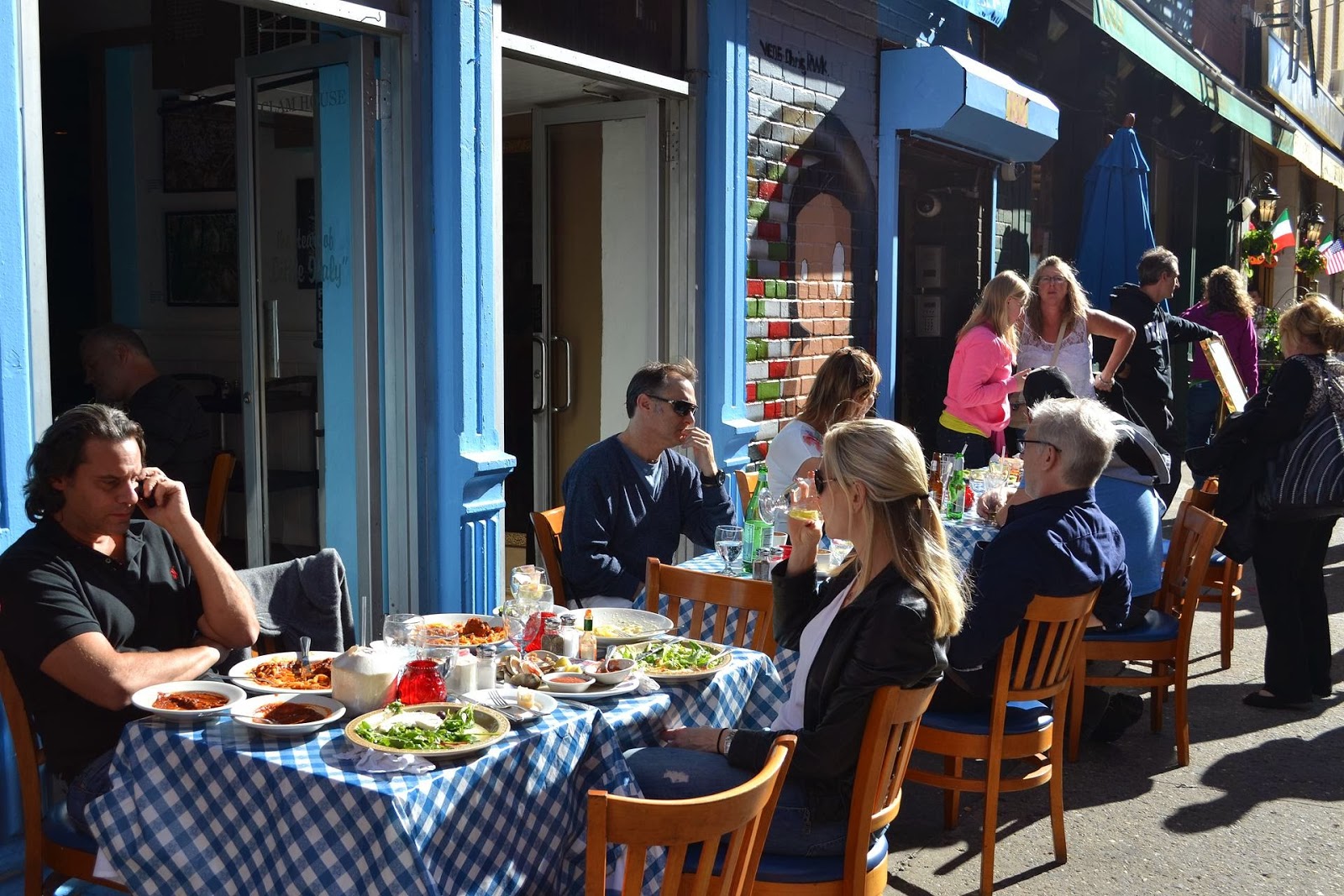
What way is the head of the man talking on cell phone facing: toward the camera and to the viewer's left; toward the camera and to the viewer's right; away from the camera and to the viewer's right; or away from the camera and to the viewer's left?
toward the camera and to the viewer's right

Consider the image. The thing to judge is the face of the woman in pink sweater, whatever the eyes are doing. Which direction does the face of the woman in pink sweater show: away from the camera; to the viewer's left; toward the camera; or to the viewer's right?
to the viewer's right

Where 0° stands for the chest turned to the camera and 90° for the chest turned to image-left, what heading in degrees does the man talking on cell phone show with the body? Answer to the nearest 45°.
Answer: approximately 315°

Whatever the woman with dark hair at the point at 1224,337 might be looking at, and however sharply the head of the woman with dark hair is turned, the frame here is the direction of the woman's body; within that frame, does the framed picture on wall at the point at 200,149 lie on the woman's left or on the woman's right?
on the woman's left

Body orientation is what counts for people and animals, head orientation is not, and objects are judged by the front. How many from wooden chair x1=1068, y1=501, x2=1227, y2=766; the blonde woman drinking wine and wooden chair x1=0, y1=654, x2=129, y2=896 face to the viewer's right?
1

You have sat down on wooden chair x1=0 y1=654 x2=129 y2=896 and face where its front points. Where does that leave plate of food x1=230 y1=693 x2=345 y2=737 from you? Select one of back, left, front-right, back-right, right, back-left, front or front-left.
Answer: front-right

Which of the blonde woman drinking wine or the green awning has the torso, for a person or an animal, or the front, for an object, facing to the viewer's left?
the blonde woman drinking wine

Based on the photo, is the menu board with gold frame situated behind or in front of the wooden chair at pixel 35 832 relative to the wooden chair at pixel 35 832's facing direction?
in front

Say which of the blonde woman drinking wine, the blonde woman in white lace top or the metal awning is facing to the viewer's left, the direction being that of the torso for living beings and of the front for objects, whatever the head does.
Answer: the blonde woman drinking wine

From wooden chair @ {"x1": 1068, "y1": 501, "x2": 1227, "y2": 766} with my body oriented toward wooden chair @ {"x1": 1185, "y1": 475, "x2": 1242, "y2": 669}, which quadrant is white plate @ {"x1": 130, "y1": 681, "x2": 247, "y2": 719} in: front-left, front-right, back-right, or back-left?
back-left

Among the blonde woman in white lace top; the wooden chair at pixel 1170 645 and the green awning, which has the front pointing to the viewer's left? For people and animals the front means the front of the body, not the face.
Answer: the wooden chair

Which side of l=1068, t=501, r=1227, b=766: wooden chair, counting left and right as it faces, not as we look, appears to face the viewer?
left

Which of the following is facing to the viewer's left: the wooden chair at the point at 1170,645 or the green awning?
the wooden chair

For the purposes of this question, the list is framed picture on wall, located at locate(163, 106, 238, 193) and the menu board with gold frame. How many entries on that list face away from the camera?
0

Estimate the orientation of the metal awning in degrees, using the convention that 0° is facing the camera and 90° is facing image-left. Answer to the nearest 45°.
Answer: approximately 315°

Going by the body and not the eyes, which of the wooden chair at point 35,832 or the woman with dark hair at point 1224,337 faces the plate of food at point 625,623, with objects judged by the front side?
the wooden chair

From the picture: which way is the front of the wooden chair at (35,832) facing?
to the viewer's right

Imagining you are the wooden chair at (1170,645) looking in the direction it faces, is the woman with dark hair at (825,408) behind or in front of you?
in front

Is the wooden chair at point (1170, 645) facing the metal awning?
no
